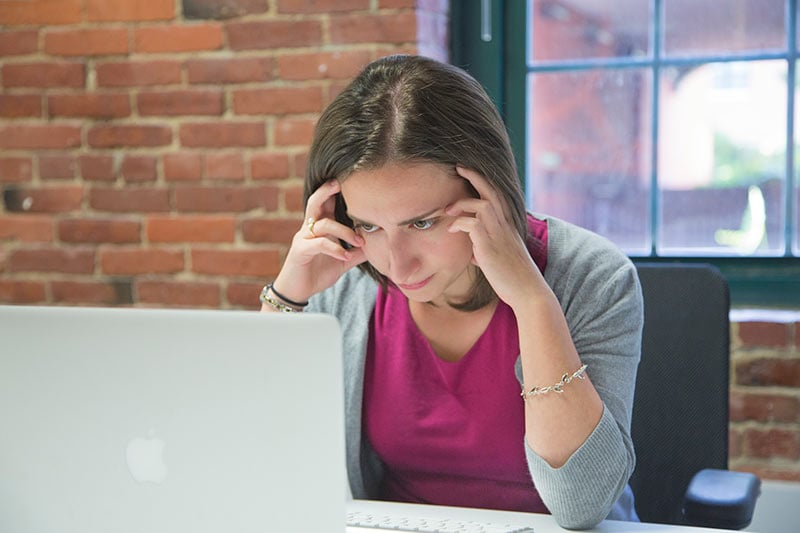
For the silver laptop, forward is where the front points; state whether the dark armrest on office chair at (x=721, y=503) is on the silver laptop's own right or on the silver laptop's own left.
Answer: on the silver laptop's own right

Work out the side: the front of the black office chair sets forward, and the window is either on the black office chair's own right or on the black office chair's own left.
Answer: on the black office chair's own right

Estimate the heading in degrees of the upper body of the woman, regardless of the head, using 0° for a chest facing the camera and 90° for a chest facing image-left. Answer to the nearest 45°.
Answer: approximately 45°

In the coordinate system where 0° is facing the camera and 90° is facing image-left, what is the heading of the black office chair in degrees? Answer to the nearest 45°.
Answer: approximately 45°

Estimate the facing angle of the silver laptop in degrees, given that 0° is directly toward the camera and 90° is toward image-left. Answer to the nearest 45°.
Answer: approximately 180°
